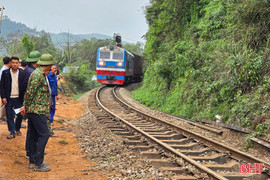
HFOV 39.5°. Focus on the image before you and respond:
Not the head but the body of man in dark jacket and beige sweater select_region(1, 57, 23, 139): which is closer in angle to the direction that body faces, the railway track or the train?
the railway track

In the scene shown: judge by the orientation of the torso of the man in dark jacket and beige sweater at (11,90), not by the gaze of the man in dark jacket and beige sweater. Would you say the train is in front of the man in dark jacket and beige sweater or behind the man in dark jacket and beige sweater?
behind

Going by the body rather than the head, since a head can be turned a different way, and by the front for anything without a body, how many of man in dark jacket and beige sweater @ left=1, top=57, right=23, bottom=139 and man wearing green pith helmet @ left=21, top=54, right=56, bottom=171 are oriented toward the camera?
1

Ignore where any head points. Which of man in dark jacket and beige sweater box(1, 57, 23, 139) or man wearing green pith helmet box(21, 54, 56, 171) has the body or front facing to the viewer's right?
the man wearing green pith helmet

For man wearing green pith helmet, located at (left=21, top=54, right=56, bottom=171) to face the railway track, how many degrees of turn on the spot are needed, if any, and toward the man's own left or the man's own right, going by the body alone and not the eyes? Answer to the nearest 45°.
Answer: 0° — they already face it

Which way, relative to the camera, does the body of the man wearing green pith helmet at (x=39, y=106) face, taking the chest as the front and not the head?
to the viewer's right

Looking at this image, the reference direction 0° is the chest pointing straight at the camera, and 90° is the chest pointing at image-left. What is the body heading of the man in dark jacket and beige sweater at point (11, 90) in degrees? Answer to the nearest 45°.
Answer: approximately 0°

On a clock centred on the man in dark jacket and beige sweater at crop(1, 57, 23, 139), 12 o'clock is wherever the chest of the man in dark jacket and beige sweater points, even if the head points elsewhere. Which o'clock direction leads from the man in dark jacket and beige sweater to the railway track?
The railway track is roughly at 10 o'clock from the man in dark jacket and beige sweater.

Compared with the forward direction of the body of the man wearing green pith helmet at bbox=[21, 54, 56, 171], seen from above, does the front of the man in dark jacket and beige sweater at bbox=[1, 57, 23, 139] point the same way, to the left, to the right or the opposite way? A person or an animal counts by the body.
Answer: to the right

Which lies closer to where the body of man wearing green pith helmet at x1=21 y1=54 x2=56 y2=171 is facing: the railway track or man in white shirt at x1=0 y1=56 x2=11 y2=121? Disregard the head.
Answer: the railway track
